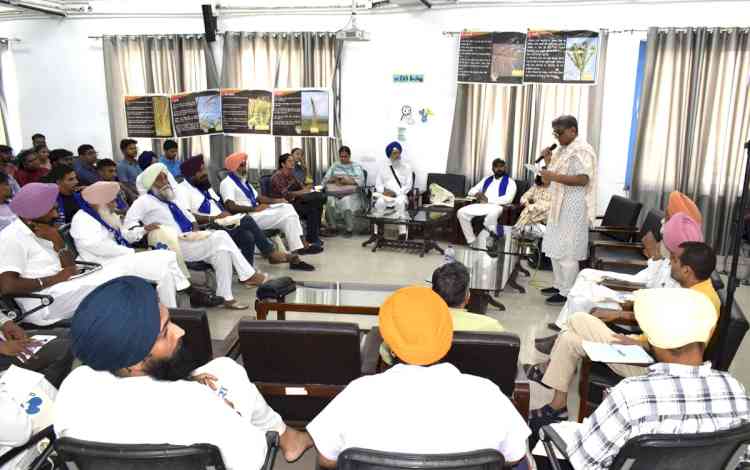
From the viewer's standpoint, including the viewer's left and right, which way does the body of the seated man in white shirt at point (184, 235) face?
facing the viewer and to the right of the viewer

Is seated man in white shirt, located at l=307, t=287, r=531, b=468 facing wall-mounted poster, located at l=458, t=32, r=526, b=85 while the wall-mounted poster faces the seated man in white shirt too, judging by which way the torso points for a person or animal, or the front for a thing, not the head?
yes

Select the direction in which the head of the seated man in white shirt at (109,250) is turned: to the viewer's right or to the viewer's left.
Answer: to the viewer's right

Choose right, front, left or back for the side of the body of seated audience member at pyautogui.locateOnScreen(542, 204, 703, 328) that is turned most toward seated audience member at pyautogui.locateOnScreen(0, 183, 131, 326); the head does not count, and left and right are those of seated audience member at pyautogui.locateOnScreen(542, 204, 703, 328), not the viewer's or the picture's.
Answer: front

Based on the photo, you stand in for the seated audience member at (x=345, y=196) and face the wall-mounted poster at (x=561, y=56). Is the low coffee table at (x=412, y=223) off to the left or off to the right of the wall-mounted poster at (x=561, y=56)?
right

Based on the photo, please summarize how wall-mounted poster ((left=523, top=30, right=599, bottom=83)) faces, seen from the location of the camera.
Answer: facing the viewer

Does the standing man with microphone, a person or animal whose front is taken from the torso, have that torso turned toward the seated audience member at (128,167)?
yes

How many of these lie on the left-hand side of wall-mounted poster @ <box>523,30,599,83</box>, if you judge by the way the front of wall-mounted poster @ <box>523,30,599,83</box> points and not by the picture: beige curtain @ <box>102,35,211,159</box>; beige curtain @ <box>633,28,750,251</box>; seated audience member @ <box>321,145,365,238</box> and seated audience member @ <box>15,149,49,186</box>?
1

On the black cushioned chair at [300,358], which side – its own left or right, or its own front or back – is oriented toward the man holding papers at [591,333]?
right

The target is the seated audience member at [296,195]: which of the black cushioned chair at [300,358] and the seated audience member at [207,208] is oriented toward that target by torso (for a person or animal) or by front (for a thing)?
the black cushioned chair

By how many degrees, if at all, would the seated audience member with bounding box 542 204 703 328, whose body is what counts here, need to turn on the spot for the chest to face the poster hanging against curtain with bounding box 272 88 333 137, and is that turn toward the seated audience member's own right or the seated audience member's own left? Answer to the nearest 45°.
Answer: approximately 45° to the seated audience member's own right

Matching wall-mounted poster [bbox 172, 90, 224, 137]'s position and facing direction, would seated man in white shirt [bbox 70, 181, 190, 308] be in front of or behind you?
in front

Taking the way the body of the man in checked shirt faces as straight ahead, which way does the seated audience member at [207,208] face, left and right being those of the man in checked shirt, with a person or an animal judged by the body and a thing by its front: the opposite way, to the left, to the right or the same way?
to the right

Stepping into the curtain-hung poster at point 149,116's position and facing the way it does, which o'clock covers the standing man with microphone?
The standing man with microphone is roughly at 11 o'clock from the curtain-hung poster.

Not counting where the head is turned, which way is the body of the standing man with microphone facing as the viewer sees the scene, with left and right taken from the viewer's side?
facing to the left of the viewer

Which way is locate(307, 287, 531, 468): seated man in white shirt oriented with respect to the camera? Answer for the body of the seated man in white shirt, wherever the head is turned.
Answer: away from the camera

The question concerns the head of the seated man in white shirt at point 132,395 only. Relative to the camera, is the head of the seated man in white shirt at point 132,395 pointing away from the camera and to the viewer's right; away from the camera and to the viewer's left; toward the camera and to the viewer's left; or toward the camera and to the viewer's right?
away from the camera and to the viewer's right

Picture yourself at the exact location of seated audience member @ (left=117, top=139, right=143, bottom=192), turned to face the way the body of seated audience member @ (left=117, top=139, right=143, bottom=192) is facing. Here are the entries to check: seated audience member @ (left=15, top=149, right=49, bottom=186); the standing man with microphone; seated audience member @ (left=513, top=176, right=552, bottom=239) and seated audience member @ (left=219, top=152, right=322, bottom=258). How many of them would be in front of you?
3

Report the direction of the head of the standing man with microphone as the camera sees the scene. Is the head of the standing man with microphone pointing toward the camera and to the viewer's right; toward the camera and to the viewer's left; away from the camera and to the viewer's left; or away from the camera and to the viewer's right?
toward the camera and to the viewer's left

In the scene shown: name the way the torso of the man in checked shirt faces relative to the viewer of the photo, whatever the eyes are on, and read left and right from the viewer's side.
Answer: facing away from the viewer

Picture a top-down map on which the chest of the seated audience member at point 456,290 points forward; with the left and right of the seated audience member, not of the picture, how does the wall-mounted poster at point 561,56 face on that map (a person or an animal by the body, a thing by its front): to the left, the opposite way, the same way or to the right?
the opposite way

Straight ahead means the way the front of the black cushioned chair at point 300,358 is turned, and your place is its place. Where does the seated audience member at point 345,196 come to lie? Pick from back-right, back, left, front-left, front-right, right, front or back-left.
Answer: front

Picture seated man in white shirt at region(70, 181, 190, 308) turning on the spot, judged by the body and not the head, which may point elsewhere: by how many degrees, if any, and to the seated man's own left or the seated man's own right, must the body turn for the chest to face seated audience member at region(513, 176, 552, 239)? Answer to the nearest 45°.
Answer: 0° — they already face them
